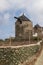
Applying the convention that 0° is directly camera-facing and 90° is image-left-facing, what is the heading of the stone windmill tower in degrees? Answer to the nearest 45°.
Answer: approximately 45°
